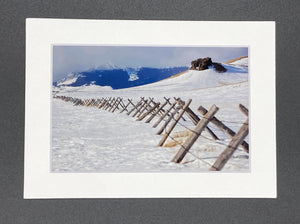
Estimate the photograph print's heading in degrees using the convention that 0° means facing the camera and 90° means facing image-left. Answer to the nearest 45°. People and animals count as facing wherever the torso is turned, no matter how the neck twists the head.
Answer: approximately 0°
